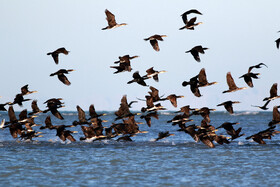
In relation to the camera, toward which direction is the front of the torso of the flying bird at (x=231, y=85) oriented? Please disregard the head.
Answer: to the viewer's right

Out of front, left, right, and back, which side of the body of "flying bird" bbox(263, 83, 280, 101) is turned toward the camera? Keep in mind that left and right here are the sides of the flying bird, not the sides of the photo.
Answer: right

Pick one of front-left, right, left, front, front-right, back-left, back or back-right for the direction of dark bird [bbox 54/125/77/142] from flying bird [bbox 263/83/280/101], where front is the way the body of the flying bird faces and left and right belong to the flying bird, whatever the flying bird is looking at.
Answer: back
